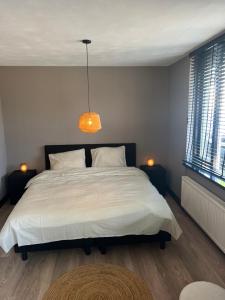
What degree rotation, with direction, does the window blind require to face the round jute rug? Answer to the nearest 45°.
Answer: approximately 45° to its left

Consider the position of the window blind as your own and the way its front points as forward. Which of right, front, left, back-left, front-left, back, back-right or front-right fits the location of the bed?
front-left

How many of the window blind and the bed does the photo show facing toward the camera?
1

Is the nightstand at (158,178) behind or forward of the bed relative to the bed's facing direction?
behind

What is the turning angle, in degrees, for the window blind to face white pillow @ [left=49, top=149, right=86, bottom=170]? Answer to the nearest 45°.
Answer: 0° — it already faces it

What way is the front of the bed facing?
toward the camera

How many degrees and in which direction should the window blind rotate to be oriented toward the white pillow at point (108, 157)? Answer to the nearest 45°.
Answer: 0° — it already faces it

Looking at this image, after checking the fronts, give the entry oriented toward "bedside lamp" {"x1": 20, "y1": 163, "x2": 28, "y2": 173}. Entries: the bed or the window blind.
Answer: the window blind

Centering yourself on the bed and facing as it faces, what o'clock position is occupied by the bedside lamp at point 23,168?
The bedside lamp is roughly at 5 o'clock from the bed.

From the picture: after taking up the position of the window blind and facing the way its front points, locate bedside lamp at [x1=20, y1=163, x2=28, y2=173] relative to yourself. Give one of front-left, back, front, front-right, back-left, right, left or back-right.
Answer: front

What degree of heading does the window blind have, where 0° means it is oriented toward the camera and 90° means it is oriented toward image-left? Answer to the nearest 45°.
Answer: approximately 90°

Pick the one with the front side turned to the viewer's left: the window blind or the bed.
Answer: the window blind
